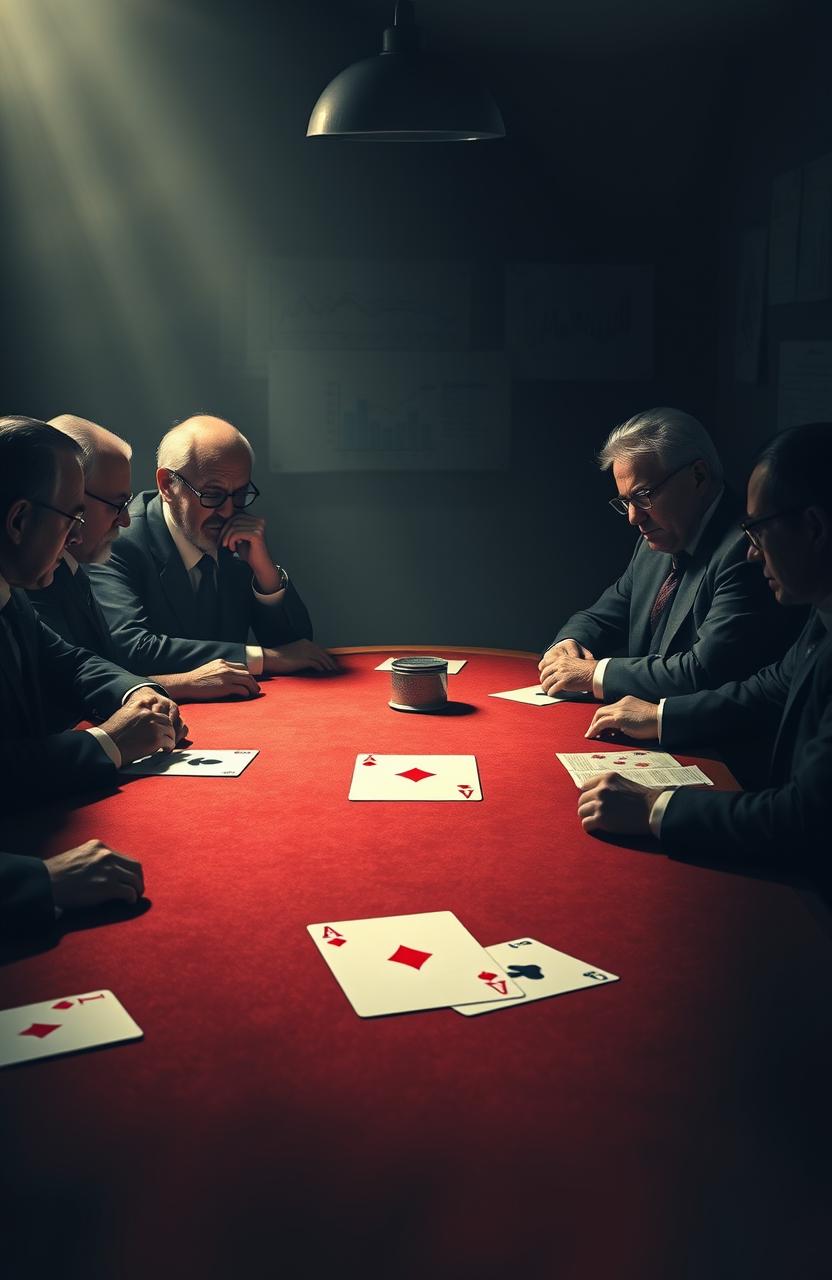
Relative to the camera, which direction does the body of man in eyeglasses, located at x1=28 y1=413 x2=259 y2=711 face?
to the viewer's right

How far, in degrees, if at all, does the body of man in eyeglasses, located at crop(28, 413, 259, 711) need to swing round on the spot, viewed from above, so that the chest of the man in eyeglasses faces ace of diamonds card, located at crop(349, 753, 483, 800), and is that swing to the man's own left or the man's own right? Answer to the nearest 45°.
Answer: approximately 45° to the man's own right

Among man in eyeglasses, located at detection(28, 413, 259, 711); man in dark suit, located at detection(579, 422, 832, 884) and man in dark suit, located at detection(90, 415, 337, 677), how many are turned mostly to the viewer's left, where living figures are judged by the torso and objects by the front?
1

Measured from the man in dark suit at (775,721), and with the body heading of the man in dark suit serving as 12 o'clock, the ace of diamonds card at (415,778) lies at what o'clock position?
The ace of diamonds card is roughly at 12 o'clock from the man in dark suit.

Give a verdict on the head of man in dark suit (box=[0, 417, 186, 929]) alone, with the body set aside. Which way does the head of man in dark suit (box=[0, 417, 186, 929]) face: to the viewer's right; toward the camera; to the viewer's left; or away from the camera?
to the viewer's right

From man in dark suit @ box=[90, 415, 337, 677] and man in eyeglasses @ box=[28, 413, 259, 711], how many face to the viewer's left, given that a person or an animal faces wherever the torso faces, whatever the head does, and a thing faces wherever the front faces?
0

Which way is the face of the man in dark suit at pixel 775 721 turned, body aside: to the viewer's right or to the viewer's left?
to the viewer's left

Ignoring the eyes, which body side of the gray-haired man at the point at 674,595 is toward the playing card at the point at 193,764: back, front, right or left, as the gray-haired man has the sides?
front

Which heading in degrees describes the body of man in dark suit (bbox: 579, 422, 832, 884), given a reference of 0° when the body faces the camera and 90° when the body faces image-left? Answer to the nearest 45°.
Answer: approximately 90°

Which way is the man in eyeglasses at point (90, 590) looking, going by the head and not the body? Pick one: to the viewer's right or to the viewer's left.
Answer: to the viewer's right

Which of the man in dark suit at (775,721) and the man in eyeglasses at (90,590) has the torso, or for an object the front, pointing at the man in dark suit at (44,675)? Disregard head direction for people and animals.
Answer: the man in dark suit at (775,721)
